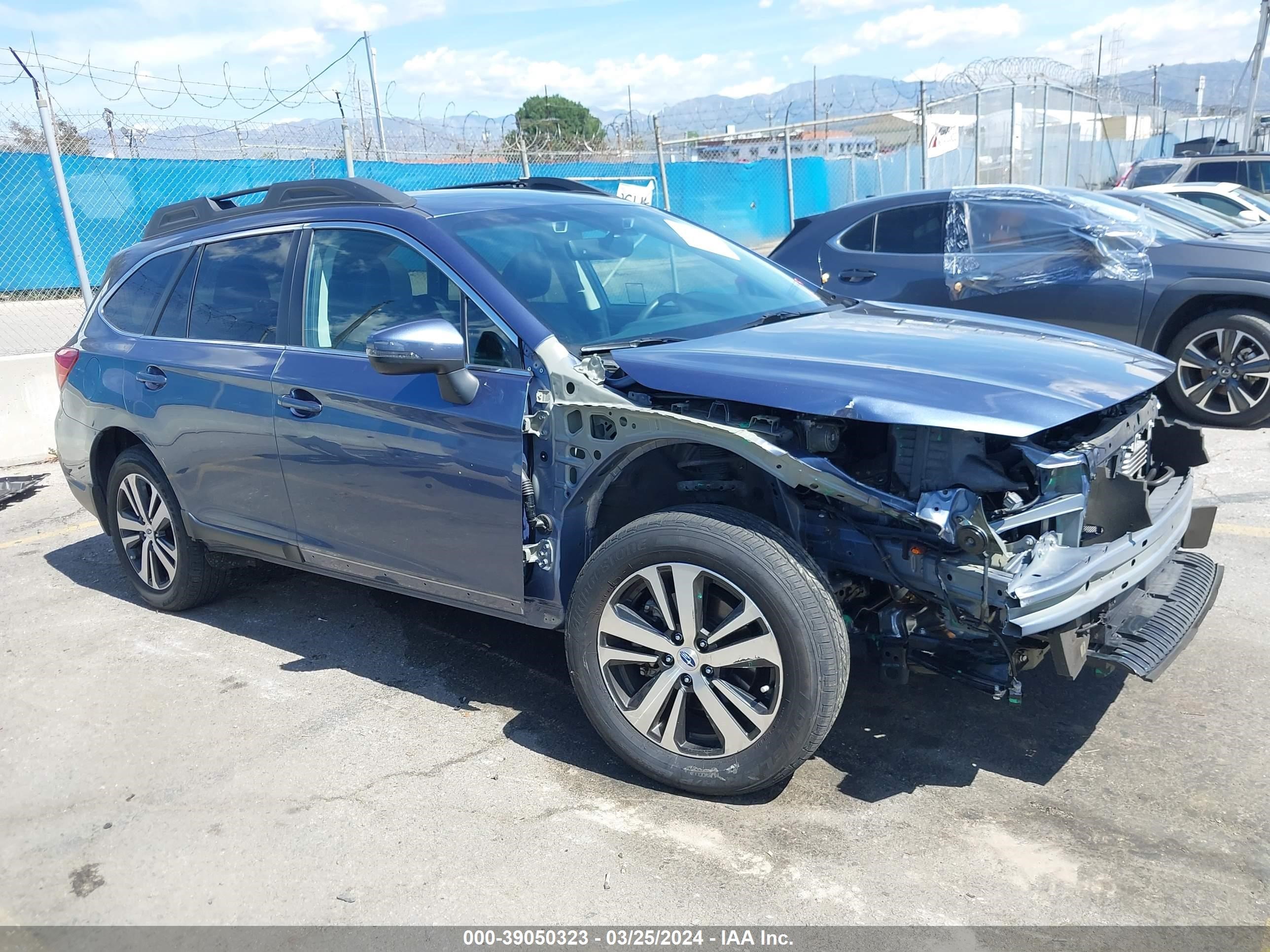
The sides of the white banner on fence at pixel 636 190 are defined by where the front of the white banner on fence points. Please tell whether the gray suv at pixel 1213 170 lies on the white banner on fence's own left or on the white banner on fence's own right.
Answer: on the white banner on fence's own left

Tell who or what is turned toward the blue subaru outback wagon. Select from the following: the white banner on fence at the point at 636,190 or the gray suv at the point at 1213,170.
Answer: the white banner on fence

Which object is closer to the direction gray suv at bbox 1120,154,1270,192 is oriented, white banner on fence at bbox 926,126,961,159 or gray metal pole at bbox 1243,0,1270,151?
the gray metal pole

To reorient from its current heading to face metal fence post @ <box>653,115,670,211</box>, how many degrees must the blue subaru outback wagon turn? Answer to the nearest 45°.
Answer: approximately 135° to its left

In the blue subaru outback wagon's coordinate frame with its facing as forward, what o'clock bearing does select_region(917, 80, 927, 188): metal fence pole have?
The metal fence pole is roughly at 8 o'clock from the blue subaru outback wagon.

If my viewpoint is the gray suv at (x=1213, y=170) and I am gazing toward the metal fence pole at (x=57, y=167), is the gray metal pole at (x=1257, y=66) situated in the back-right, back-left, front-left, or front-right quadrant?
back-right

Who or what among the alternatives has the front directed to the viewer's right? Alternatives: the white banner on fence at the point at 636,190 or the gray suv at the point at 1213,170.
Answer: the gray suv

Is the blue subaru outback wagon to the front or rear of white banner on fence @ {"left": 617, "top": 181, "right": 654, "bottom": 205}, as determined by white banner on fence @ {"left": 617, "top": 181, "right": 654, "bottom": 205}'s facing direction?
to the front

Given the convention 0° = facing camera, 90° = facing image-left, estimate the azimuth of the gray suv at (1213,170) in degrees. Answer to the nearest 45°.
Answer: approximately 270°

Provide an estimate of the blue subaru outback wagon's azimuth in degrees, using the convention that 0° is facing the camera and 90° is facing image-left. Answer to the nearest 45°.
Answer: approximately 315°

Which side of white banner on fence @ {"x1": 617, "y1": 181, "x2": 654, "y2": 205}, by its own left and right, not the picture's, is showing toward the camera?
front

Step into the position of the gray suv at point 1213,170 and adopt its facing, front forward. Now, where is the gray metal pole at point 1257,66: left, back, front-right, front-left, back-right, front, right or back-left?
left

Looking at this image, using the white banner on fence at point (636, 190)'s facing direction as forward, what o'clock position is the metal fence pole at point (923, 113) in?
The metal fence pole is roughly at 8 o'clock from the white banner on fence.

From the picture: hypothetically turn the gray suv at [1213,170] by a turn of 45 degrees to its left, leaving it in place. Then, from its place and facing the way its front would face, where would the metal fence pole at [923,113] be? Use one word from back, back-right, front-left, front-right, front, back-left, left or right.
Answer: back-left
